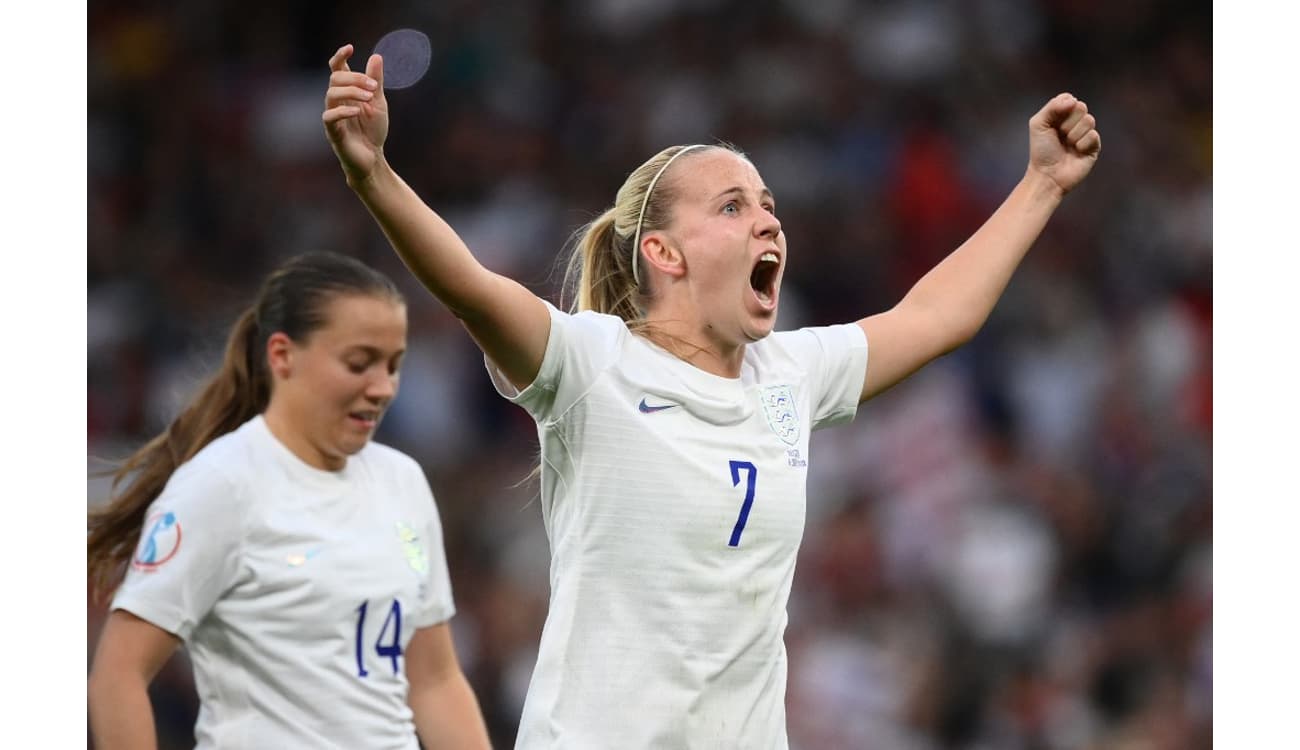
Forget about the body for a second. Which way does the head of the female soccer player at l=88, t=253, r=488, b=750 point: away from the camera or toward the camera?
toward the camera

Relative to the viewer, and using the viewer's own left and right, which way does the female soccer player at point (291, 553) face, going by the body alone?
facing the viewer and to the right of the viewer

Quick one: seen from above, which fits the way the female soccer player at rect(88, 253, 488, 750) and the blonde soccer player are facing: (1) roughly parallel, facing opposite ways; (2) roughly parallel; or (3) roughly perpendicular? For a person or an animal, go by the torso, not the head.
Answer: roughly parallel

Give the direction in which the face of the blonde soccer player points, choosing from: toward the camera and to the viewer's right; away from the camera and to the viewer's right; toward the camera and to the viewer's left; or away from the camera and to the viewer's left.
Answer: toward the camera and to the viewer's right

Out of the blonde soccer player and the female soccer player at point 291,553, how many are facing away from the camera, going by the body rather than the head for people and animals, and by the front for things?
0

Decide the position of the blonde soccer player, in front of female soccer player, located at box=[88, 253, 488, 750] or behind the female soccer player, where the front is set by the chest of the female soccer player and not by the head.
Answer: in front

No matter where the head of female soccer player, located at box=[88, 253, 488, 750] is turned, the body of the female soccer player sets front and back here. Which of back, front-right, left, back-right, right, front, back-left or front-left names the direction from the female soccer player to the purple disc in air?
back-left
